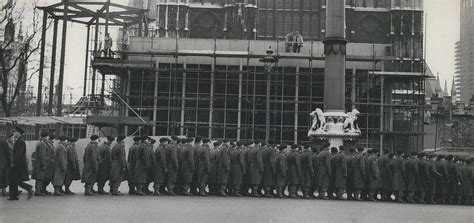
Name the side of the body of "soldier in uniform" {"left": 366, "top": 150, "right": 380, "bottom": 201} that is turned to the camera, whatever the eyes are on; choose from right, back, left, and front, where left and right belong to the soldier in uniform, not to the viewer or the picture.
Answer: left
